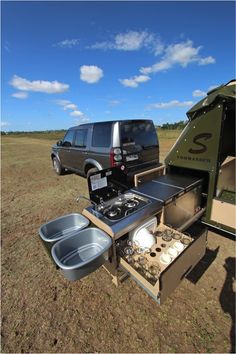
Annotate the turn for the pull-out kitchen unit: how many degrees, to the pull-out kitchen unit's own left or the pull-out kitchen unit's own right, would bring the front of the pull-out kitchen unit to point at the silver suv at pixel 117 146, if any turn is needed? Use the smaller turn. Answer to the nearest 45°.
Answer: approximately 135° to the pull-out kitchen unit's own left

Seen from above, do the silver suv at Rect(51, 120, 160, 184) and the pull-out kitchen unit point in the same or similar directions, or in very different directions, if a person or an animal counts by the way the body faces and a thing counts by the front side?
very different directions

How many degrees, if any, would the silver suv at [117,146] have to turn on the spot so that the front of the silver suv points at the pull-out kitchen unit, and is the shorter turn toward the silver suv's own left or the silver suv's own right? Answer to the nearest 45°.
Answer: approximately 135° to the silver suv's own left

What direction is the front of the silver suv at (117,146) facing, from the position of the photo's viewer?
facing away from the viewer and to the left of the viewer

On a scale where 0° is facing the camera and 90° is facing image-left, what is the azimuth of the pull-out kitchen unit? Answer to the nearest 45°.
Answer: approximately 315°
